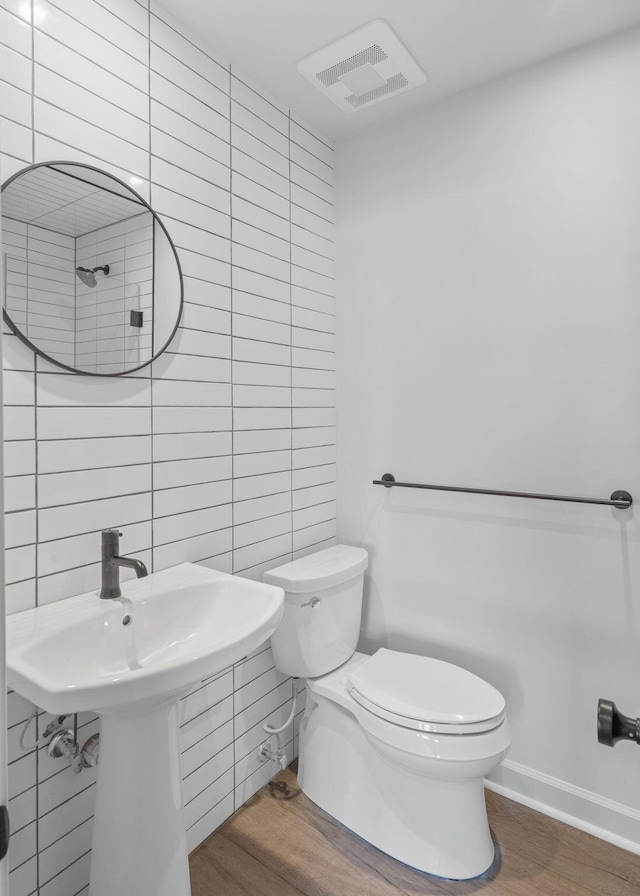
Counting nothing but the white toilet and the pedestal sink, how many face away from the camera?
0

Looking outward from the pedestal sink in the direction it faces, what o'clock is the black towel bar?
The black towel bar is roughly at 10 o'clock from the pedestal sink.

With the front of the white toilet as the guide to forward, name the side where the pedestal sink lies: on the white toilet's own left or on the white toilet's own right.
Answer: on the white toilet's own right

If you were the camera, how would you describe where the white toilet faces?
facing the viewer and to the right of the viewer

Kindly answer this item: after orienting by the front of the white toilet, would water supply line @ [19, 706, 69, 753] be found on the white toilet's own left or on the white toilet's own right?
on the white toilet's own right

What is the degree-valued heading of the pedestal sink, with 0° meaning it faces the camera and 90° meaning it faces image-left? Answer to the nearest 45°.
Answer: approximately 315°
